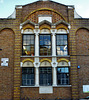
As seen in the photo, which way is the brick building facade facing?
toward the camera
